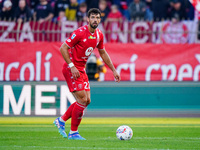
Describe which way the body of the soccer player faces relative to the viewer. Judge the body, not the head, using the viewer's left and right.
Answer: facing the viewer and to the right of the viewer
